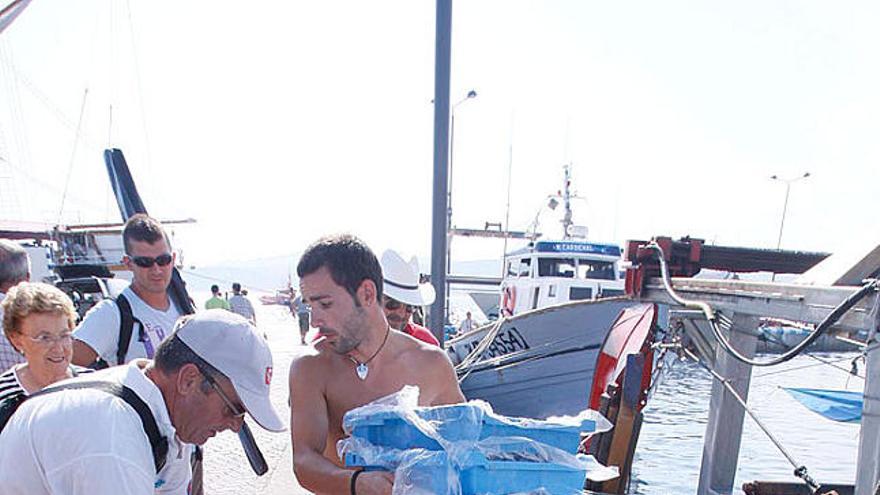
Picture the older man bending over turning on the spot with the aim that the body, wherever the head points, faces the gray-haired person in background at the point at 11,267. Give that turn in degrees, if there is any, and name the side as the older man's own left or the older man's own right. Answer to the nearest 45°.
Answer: approximately 90° to the older man's own left

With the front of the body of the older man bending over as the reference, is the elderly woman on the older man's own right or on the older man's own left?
on the older man's own left

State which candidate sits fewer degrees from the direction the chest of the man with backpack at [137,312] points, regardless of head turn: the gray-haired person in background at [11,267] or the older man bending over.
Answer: the older man bending over

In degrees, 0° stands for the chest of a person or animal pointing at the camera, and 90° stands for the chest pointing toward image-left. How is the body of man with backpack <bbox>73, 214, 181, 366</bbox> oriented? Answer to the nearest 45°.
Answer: approximately 315°

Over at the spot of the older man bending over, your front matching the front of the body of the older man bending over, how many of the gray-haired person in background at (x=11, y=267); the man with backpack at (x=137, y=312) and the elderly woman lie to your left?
3

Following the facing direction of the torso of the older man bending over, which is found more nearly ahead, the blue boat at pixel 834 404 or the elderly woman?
the blue boat

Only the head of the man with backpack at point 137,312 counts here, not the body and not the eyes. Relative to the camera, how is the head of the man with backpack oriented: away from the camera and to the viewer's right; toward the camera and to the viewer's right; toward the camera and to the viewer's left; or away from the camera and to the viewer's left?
toward the camera and to the viewer's right

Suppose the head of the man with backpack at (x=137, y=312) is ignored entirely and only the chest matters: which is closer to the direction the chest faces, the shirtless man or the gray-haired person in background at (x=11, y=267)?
the shirtless man

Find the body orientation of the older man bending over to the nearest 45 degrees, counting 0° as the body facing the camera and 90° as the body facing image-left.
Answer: approximately 270°
